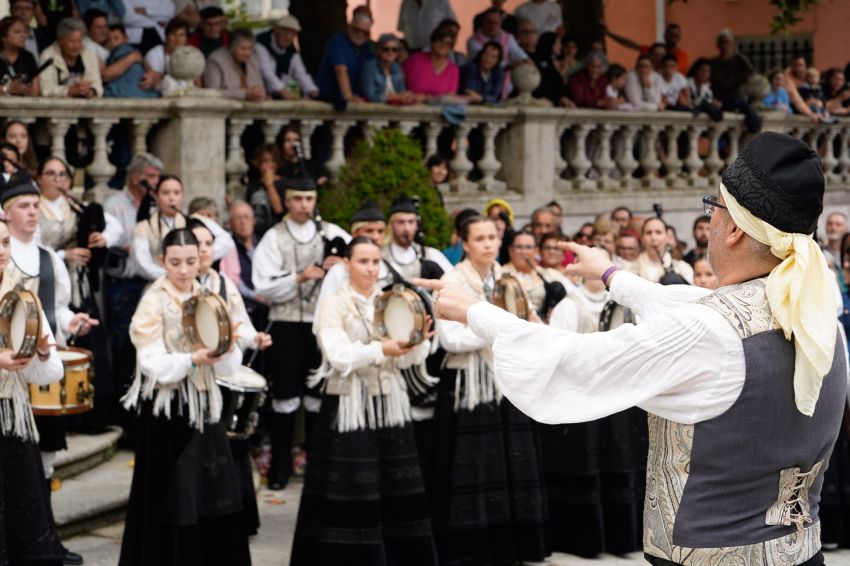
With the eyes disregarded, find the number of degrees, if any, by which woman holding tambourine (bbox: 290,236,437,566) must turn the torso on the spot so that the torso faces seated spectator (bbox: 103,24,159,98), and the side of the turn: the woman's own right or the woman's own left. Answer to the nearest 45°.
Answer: approximately 180°

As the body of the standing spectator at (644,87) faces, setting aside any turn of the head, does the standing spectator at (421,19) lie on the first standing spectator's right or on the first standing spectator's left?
on the first standing spectator's right

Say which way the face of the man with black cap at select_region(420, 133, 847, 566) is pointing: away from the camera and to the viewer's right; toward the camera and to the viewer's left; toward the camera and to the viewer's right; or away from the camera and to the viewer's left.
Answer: away from the camera and to the viewer's left

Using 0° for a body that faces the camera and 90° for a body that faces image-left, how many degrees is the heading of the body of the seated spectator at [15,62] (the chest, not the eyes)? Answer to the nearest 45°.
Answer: approximately 315°

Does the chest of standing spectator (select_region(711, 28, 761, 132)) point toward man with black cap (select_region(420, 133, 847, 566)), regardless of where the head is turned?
yes

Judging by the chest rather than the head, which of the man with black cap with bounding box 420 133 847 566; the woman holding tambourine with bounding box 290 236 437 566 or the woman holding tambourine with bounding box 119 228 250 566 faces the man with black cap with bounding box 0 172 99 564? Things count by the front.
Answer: the man with black cap with bounding box 420 133 847 566
